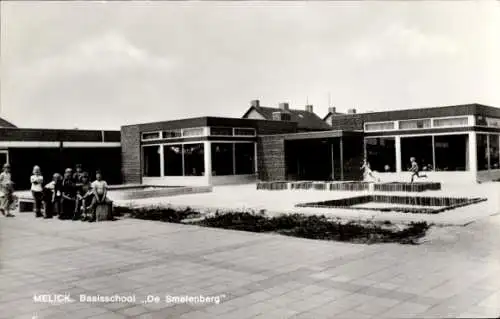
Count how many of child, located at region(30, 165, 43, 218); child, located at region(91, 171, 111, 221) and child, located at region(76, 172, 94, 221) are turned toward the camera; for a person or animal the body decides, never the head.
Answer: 3

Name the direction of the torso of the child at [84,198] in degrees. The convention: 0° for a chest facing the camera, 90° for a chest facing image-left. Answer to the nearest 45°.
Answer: approximately 0°

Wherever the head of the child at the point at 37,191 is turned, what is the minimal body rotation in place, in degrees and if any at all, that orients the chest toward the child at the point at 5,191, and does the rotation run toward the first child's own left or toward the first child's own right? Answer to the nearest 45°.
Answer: approximately 135° to the first child's own right

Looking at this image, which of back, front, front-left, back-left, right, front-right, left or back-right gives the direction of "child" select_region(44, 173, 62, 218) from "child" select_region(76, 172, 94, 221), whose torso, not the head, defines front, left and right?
back-right

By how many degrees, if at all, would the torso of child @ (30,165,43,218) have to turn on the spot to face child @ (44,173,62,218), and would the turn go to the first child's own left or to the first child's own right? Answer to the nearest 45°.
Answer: approximately 45° to the first child's own left

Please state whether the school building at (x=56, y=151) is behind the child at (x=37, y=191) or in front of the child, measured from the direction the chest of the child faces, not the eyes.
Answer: behind

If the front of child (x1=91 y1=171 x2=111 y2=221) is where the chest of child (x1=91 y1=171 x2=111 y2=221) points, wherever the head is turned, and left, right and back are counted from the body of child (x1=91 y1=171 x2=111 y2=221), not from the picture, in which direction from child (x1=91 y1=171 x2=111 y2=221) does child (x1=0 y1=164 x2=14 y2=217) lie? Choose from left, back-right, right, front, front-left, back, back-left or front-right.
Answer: back-right

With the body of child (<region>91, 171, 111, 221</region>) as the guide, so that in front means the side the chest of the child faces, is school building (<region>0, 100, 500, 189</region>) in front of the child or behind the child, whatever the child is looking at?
behind

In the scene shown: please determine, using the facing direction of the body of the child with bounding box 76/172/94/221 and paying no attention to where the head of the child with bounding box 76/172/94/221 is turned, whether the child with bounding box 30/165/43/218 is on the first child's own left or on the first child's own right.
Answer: on the first child's own right

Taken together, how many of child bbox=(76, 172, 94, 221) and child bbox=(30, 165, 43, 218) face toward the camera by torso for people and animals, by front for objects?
2
